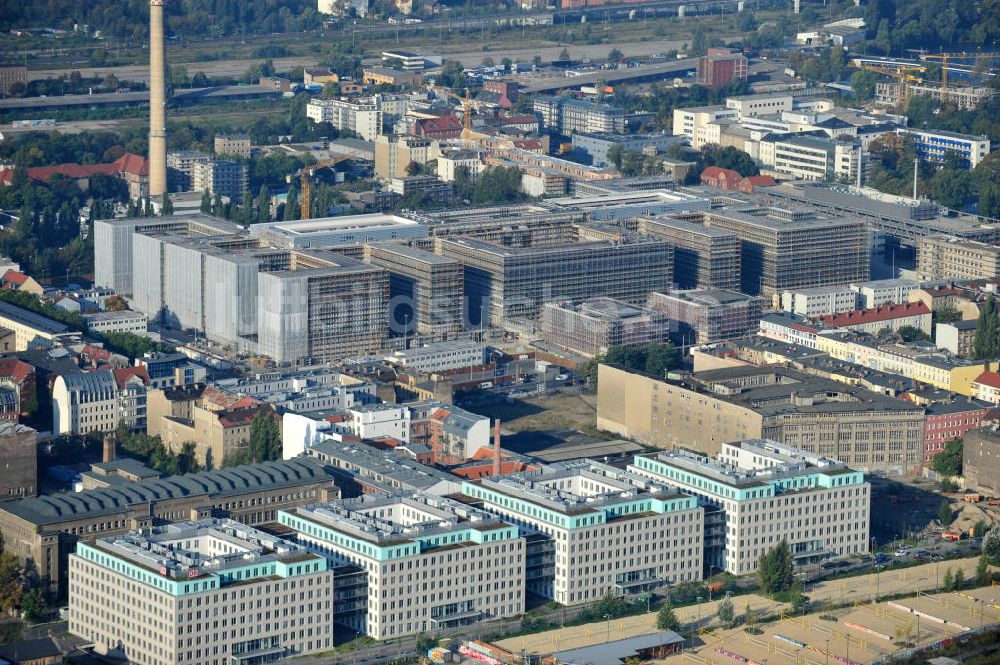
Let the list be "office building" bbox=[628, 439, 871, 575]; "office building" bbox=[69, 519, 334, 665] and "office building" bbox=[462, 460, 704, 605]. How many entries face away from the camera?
0

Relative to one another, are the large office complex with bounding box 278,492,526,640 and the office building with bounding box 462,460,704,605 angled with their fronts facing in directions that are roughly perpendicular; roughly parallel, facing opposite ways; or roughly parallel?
roughly parallel

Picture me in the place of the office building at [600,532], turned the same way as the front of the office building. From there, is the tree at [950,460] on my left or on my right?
on my left

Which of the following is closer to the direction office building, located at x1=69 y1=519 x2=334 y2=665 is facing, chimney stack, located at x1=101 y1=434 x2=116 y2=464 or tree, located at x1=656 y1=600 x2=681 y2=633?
the tree

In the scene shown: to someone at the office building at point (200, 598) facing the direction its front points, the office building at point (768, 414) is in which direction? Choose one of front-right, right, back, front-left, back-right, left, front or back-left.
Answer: left

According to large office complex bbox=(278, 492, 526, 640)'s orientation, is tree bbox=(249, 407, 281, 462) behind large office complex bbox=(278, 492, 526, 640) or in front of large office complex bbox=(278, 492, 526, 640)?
behind

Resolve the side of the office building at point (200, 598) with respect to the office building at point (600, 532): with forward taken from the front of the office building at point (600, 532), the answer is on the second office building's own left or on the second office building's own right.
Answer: on the second office building's own right

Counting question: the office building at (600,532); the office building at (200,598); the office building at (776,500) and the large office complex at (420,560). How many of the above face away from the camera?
0

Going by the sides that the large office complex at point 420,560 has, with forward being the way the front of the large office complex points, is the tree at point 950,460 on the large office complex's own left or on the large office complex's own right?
on the large office complex's own left

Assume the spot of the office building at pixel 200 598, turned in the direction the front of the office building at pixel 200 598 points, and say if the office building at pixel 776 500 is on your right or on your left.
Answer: on your left

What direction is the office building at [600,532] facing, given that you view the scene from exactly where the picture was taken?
facing the viewer and to the right of the viewer

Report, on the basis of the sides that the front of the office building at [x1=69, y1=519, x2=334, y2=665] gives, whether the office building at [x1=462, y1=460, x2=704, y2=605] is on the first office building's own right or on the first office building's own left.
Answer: on the first office building's own left

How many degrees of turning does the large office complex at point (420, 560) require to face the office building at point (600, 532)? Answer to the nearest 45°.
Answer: approximately 90° to its left

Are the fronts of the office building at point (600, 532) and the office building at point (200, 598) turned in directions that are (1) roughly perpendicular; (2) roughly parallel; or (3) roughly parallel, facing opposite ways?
roughly parallel
